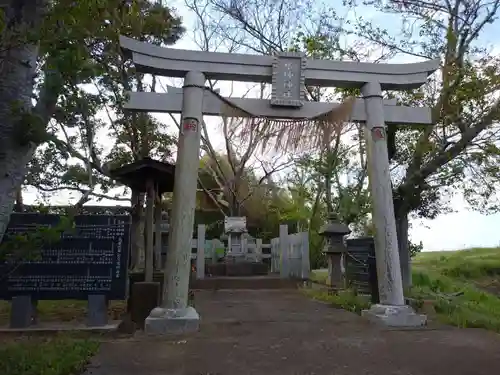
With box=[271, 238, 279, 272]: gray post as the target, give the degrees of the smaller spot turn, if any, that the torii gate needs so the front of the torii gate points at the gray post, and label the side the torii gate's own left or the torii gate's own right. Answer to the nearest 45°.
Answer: approximately 180°

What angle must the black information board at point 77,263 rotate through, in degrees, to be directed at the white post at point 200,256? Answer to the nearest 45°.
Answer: approximately 135° to its left

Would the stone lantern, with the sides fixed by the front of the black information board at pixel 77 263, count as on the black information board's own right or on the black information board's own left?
on the black information board's own left

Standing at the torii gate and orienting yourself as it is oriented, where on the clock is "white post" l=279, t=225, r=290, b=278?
The white post is roughly at 6 o'clock from the torii gate.

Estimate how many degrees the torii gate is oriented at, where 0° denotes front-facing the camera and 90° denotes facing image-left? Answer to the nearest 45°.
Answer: approximately 0°

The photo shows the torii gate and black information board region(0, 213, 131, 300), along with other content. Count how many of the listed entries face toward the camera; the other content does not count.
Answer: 2

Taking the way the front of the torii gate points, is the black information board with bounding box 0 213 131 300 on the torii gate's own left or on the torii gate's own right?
on the torii gate's own right

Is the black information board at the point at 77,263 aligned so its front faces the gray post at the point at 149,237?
no

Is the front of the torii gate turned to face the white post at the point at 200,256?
no

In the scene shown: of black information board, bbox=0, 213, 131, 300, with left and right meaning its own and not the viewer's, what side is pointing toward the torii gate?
left

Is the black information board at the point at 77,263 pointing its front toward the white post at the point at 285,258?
no

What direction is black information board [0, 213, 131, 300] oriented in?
toward the camera

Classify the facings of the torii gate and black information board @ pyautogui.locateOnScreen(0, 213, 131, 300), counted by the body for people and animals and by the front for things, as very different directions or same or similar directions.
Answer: same or similar directions

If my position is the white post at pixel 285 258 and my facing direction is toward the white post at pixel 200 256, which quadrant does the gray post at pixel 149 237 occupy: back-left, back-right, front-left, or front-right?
front-left
